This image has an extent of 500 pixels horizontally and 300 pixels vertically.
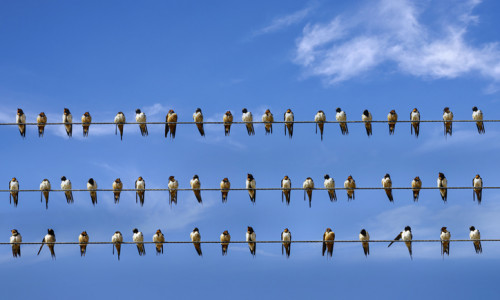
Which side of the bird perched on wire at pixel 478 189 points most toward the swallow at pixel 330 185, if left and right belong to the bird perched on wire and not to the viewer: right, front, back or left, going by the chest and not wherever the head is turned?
right

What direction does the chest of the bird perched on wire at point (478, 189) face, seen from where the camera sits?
toward the camera

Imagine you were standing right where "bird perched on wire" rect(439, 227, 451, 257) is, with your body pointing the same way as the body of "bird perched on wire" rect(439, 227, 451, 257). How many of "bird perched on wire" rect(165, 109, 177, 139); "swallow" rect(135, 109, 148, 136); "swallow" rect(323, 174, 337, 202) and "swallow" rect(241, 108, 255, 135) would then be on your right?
4

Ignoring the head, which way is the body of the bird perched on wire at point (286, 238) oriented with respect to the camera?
toward the camera

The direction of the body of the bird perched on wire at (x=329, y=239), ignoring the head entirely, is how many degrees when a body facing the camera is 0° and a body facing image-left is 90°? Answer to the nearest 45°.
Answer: approximately 0°

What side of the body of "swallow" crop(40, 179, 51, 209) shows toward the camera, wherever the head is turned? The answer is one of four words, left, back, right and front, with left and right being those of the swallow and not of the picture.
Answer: front

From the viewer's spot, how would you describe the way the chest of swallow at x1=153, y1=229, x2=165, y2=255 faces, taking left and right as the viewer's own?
facing the viewer

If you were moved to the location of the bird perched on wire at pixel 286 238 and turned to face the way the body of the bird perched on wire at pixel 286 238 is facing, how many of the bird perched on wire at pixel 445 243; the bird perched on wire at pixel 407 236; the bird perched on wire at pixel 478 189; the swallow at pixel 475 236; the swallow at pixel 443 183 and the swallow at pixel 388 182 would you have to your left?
6

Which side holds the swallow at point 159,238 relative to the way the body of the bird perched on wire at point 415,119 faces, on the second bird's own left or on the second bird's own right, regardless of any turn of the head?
on the second bird's own right

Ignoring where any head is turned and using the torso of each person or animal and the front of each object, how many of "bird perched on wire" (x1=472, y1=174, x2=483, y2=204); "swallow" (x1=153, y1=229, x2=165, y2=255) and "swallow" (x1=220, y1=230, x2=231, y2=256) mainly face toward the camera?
3

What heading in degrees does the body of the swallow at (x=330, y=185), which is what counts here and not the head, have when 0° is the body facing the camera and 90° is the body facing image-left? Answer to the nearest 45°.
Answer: approximately 45°

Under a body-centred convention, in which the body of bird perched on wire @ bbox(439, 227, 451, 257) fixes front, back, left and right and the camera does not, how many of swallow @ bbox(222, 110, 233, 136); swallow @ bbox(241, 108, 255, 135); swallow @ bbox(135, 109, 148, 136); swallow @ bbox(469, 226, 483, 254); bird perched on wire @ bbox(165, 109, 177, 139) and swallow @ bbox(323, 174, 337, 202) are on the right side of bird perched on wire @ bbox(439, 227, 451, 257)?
5
